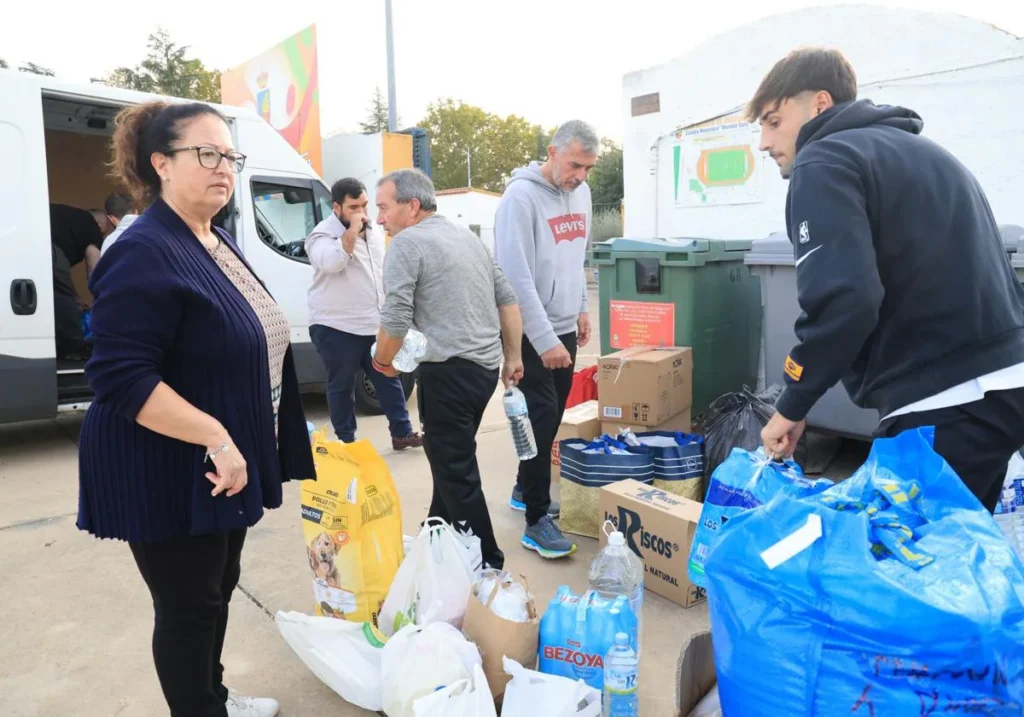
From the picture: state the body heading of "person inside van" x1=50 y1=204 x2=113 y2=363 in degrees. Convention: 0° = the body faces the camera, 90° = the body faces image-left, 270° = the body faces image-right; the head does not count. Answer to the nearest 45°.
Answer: approximately 270°

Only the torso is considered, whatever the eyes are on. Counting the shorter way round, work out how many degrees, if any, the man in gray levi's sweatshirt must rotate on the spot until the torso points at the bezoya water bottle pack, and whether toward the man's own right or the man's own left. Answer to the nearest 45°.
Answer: approximately 45° to the man's own right

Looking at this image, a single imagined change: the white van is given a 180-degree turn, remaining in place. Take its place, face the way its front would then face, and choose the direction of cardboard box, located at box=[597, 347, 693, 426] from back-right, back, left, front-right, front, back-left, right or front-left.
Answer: left

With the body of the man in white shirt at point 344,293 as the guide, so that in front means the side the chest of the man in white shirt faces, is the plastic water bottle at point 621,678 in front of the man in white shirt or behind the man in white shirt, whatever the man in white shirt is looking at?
in front

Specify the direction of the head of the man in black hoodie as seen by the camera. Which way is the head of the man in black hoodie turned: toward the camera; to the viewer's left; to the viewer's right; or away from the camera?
to the viewer's left

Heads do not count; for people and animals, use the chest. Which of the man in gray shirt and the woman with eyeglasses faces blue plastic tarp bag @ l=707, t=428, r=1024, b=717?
the woman with eyeglasses

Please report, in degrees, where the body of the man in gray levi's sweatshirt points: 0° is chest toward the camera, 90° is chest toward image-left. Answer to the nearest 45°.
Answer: approximately 315°

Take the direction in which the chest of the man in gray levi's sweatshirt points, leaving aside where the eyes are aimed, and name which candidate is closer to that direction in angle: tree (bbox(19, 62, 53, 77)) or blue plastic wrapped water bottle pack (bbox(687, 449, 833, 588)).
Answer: the blue plastic wrapped water bottle pack

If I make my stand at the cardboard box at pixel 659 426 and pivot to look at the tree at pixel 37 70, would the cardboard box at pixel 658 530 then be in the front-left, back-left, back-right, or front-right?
back-left

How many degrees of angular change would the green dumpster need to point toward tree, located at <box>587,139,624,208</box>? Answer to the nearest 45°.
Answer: approximately 135° to its right

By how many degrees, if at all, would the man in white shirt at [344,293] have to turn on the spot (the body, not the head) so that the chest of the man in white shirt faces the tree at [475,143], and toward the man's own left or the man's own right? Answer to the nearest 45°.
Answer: approximately 135° to the man's own left
